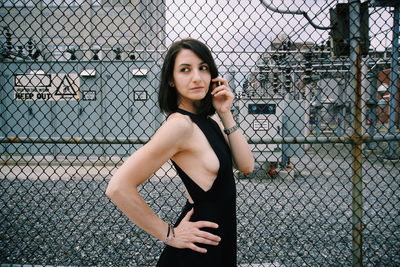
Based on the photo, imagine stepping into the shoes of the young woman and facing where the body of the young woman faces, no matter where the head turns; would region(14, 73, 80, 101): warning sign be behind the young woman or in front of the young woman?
behind

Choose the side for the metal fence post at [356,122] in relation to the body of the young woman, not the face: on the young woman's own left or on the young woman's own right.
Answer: on the young woman's own left

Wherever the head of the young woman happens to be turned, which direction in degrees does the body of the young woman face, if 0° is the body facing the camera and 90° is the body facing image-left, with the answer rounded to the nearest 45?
approximately 315°

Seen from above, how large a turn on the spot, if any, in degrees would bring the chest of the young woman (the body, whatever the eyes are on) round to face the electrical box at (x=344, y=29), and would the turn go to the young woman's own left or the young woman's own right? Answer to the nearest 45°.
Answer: approximately 90° to the young woman's own left

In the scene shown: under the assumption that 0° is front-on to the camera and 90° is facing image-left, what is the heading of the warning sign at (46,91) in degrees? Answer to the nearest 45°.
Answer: approximately 0°

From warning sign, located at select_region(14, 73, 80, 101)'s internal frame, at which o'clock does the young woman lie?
The young woman is roughly at 12 o'clock from the warning sign.
